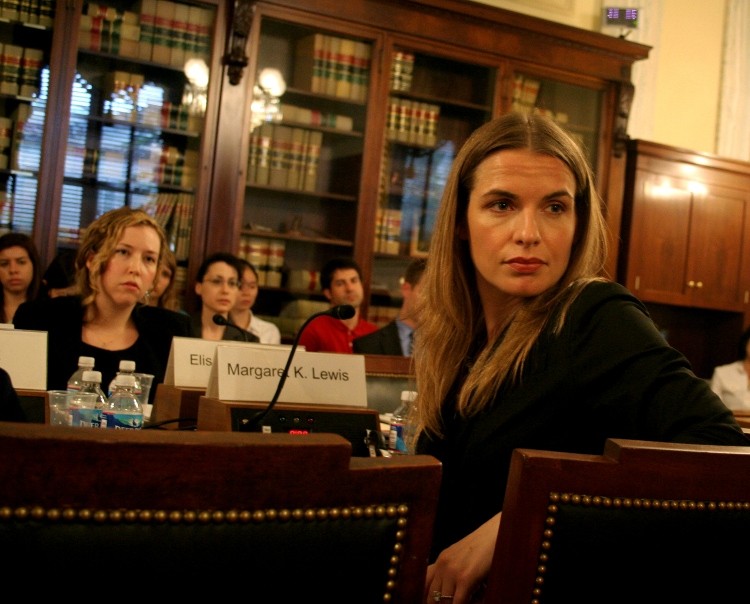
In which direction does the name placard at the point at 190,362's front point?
toward the camera

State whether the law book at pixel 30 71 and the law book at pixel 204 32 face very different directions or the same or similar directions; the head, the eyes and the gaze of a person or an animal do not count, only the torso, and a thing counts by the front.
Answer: same or similar directions

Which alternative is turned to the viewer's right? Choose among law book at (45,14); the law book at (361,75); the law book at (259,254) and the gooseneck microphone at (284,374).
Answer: the gooseneck microphone

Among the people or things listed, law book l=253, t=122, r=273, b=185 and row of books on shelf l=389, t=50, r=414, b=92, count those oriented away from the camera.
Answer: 0

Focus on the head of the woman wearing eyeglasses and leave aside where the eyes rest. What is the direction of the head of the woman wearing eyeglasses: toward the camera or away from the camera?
toward the camera

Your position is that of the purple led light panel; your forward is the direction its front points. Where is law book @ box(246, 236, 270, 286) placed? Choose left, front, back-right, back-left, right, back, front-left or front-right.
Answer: front-right

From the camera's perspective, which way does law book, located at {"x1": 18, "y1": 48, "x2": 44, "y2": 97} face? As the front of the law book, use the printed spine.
toward the camera

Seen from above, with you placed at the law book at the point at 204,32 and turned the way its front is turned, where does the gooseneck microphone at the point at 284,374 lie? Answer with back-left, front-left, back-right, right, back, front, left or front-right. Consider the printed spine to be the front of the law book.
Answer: front

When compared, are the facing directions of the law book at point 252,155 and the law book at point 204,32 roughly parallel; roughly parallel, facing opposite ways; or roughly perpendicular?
roughly parallel

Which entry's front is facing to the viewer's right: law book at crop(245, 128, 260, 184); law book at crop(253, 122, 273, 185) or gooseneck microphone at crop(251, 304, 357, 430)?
the gooseneck microphone

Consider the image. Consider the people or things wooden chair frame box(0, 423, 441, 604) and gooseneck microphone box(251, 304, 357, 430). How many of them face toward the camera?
0

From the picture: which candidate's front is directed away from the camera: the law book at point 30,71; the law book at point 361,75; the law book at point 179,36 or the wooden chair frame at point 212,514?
the wooden chair frame

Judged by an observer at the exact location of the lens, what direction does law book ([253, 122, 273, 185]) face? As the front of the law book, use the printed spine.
facing the viewer
